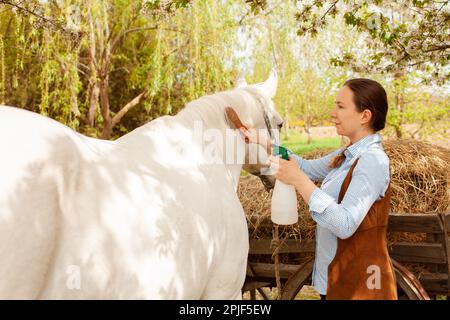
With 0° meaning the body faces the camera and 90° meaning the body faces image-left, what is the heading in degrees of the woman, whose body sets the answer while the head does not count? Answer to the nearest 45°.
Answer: approximately 90°

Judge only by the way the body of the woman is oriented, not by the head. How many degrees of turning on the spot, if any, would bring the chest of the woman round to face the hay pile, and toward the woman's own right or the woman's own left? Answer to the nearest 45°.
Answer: approximately 90° to the woman's own right

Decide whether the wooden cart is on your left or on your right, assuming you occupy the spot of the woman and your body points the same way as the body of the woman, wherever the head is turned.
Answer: on your right

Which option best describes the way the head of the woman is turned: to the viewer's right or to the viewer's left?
to the viewer's left

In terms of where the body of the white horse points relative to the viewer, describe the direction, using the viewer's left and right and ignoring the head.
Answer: facing away from the viewer and to the right of the viewer

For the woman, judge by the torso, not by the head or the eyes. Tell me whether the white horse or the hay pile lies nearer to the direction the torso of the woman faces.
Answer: the white horse

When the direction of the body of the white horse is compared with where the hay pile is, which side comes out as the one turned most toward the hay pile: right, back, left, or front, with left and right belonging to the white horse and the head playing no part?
front

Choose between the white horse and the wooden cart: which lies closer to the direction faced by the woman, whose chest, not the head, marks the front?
the white horse

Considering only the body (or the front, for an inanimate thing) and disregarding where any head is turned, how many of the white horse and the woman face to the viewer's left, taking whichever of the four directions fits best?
1
